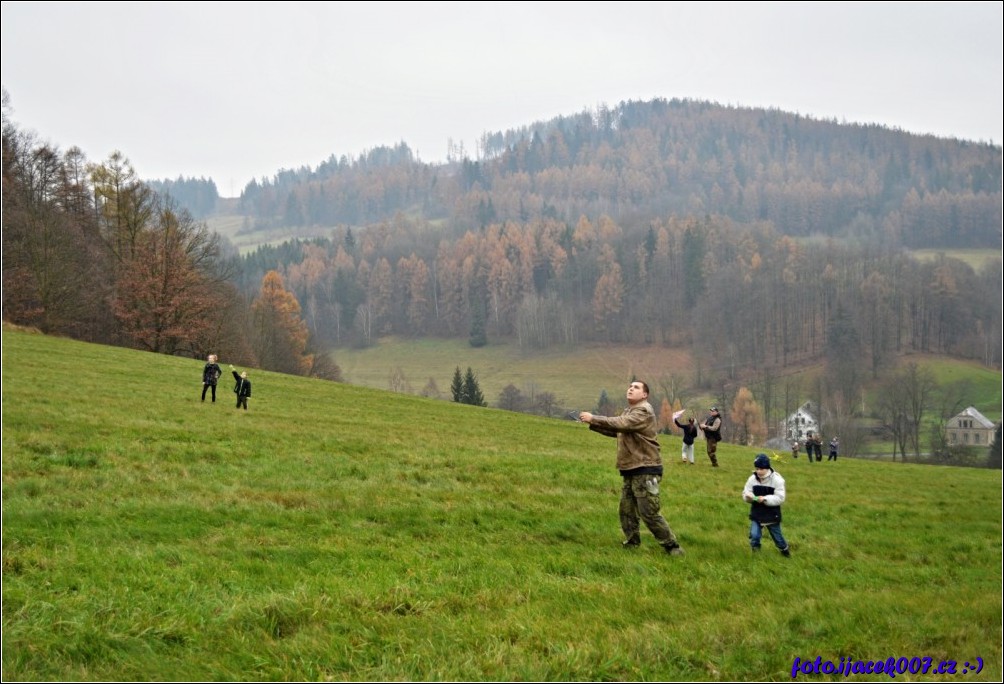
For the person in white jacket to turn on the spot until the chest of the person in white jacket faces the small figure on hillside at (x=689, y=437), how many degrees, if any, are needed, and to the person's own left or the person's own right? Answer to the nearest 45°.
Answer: approximately 135° to the person's own right

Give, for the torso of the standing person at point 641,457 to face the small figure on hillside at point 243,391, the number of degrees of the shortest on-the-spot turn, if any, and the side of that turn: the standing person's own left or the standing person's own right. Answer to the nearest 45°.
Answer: approximately 45° to the standing person's own right

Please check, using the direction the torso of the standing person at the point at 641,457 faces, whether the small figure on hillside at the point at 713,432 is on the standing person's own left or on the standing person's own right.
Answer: on the standing person's own right

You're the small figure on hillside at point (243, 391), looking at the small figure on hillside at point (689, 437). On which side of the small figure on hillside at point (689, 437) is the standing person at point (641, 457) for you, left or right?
right

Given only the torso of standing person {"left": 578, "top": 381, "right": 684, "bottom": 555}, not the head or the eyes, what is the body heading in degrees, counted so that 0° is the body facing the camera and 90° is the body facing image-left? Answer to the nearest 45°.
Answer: approximately 90°

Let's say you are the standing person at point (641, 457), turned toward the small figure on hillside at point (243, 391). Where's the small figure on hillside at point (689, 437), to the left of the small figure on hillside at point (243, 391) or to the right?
right

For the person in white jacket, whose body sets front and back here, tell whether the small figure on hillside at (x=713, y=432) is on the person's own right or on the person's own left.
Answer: on the person's own right

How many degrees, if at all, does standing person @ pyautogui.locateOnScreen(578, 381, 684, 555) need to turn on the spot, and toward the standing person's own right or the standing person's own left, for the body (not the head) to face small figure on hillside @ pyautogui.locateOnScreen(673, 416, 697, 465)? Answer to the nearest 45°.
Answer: approximately 90° to the standing person's own right

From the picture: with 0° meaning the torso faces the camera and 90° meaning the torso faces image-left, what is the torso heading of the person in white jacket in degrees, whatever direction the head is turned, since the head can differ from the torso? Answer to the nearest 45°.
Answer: approximately 45°
